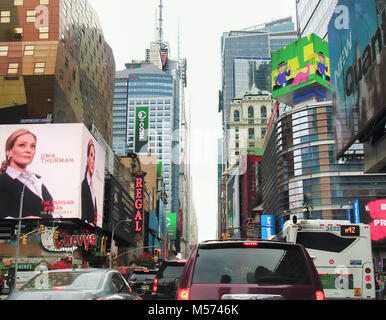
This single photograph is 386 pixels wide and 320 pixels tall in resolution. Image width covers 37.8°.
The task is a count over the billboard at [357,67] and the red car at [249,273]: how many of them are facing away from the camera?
1

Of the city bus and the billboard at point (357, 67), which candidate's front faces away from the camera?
the city bus

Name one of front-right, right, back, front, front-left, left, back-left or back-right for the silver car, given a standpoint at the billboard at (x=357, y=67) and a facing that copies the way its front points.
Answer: front-left

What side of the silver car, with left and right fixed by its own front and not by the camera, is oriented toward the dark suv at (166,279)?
front

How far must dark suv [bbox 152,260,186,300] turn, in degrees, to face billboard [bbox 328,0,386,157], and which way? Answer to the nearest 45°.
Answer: approximately 45° to its right

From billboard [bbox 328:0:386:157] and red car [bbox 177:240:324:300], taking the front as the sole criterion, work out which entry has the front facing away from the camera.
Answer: the red car

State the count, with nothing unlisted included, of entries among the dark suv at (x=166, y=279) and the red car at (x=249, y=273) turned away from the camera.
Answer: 2

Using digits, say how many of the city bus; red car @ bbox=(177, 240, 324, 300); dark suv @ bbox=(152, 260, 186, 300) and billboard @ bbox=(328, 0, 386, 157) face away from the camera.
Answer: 3

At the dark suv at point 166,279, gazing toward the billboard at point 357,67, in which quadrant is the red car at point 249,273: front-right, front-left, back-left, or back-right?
back-right

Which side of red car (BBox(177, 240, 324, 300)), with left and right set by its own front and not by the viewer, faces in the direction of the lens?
back

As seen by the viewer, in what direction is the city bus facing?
away from the camera

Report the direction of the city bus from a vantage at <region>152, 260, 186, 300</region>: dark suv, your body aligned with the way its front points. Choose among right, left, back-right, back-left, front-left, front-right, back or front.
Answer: right

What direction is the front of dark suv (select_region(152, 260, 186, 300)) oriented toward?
away from the camera

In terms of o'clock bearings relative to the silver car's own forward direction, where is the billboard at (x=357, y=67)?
The billboard is roughly at 12 o'clock from the silver car.
